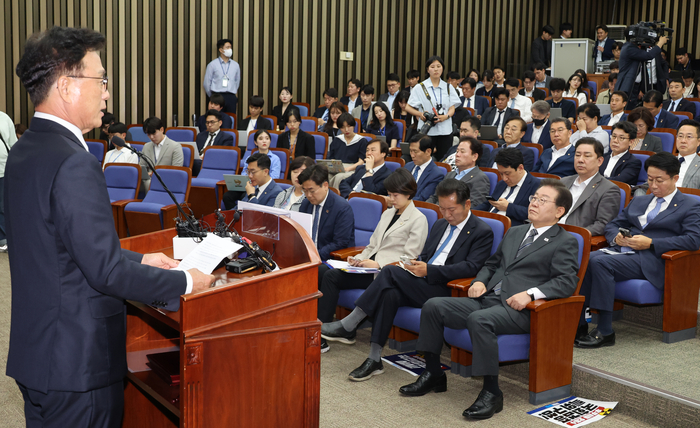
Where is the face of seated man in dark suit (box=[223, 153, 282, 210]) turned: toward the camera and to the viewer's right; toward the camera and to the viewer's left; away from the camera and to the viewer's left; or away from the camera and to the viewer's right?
toward the camera and to the viewer's left

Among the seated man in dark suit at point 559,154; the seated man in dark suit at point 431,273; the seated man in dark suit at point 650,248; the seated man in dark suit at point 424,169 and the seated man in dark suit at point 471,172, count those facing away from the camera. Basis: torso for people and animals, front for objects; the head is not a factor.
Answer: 0

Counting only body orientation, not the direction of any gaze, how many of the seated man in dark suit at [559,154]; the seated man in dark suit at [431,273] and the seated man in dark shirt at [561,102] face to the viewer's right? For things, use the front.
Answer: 0

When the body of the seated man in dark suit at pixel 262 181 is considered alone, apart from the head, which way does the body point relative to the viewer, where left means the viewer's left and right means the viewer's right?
facing the viewer and to the left of the viewer

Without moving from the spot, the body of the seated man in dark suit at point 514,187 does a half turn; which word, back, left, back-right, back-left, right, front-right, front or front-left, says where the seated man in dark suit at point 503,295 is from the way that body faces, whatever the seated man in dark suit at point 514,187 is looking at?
back-right

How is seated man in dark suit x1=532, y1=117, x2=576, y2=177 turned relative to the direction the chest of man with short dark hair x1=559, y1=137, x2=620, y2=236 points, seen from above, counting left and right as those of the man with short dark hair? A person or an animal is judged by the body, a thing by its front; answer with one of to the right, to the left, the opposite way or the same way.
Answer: the same way

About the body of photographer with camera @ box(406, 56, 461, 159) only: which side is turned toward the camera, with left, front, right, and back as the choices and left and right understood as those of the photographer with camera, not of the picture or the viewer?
front

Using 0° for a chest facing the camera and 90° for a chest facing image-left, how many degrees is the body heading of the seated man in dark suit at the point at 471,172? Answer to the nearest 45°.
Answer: approximately 45°

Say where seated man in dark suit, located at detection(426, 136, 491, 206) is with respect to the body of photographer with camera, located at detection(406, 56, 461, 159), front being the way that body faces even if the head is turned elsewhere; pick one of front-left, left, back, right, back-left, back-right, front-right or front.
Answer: front

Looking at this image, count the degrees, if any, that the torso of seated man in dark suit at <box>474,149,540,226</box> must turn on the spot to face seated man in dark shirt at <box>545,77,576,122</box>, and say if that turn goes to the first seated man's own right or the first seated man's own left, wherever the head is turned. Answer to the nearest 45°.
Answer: approximately 135° to the first seated man's own right

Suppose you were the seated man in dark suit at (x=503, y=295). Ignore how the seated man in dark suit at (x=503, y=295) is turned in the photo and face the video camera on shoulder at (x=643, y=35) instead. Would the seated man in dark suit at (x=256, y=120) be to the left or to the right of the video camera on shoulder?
left

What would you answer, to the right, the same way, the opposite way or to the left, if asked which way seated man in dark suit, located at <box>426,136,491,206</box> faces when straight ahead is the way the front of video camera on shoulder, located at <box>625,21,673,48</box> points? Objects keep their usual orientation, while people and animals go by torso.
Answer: the same way

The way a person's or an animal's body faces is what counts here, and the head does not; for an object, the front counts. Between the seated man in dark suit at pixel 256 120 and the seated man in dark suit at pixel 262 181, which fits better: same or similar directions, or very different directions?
same or similar directions

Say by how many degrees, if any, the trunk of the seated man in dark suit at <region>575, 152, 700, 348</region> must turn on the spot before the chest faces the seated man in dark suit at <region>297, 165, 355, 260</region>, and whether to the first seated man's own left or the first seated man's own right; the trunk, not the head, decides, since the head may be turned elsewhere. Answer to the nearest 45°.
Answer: approximately 45° to the first seated man's own right

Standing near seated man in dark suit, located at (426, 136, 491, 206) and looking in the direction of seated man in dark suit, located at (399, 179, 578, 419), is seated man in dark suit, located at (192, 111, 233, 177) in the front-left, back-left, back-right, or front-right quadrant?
back-right

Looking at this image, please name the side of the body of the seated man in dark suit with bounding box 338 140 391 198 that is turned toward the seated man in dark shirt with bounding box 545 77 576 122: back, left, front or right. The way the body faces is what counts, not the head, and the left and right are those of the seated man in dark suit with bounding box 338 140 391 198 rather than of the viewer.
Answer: back

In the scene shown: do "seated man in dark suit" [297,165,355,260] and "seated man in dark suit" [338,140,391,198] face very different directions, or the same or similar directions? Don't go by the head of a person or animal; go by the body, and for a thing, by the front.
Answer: same or similar directions

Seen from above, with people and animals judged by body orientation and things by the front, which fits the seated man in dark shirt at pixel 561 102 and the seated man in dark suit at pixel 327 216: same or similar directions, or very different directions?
same or similar directions

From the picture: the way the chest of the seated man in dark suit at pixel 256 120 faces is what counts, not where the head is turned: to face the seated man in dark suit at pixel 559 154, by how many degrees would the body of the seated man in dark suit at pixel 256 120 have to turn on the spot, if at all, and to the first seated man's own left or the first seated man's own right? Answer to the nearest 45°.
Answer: approximately 90° to the first seated man's own left

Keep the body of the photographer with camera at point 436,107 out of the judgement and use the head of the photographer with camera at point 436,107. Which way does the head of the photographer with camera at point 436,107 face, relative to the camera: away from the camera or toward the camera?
toward the camera
